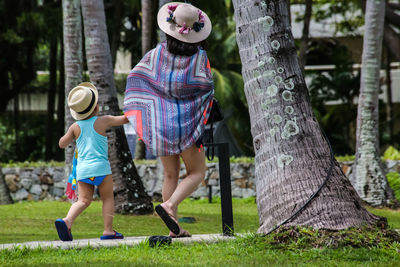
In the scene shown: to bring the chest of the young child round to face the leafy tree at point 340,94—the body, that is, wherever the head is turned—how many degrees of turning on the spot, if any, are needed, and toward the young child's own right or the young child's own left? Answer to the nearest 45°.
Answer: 0° — they already face it

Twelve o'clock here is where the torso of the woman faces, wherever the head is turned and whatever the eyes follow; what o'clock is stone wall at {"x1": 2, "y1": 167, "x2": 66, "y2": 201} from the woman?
The stone wall is roughly at 10 o'clock from the woman.

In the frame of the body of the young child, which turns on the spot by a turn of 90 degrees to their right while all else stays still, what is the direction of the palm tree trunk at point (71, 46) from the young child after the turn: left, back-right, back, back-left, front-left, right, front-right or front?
back-left

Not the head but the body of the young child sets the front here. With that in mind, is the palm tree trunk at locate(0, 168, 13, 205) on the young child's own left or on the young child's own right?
on the young child's own left

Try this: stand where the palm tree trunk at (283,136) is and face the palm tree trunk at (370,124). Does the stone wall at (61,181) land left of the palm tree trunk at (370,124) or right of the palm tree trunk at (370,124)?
left

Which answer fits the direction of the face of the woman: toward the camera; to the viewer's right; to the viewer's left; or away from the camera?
away from the camera

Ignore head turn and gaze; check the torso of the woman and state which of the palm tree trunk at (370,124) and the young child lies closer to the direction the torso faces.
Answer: the palm tree trunk

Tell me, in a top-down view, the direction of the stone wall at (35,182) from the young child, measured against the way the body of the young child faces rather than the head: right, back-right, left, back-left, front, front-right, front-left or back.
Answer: front-left

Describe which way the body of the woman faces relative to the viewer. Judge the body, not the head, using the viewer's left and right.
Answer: facing away from the viewer and to the right of the viewer

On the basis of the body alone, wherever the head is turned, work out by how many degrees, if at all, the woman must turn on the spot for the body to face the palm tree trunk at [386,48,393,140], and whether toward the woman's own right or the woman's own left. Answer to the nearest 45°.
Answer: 0° — they already face it

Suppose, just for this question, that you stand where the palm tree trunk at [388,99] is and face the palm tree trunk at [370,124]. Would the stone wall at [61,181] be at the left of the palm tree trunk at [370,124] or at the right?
right

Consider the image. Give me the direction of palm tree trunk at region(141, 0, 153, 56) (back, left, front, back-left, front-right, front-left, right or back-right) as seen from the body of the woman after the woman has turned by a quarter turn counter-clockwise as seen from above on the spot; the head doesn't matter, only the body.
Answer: front-right

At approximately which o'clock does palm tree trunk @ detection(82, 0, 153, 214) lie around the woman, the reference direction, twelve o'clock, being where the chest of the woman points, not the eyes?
The palm tree trunk is roughly at 10 o'clock from the woman.

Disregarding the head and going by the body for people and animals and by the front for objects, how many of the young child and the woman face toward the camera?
0
